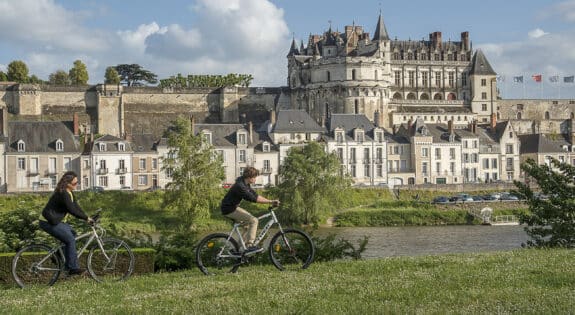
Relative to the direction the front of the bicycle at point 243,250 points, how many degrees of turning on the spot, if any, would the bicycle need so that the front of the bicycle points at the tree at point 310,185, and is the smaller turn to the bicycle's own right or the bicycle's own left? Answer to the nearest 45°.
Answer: approximately 90° to the bicycle's own left

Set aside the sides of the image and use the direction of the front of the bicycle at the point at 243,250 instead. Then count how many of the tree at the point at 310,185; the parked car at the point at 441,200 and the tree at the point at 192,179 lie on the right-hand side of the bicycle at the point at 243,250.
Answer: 0

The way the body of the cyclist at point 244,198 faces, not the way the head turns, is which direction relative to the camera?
to the viewer's right

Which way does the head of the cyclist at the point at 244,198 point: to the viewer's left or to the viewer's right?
to the viewer's right

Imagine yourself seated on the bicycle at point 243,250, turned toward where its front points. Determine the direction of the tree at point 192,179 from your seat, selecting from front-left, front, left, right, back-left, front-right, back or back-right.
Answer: left

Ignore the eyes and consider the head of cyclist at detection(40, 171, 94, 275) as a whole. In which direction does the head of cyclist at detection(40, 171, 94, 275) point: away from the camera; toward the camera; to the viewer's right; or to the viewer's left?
to the viewer's right

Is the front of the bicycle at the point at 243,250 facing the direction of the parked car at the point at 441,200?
no

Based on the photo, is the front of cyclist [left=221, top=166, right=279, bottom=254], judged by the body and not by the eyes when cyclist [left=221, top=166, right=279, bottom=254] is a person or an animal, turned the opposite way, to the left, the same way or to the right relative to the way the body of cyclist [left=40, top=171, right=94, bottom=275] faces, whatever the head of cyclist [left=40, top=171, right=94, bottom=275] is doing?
the same way

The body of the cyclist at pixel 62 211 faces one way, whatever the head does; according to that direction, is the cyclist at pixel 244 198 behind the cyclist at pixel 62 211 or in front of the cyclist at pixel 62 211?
in front

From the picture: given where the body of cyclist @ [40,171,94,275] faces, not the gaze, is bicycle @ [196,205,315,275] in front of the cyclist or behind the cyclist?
in front

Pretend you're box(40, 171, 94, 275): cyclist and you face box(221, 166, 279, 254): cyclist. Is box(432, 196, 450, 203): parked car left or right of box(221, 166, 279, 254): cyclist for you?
left

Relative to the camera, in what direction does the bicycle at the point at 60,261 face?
facing to the right of the viewer

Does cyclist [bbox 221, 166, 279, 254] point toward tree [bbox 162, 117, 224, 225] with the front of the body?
no

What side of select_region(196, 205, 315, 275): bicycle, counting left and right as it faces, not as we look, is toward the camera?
right

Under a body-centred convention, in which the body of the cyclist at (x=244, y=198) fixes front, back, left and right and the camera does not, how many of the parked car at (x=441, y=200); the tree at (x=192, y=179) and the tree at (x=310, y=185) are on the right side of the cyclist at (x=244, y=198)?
0

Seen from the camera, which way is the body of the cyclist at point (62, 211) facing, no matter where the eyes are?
to the viewer's right

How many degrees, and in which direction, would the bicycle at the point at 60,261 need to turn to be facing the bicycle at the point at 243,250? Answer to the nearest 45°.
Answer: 0° — it already faces it

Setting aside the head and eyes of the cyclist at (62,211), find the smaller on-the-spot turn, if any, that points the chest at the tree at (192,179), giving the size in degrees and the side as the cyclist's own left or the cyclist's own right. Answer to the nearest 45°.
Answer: approximately 90° to the cyclist's own left

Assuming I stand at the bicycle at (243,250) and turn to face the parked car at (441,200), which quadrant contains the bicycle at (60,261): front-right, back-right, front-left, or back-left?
back-left

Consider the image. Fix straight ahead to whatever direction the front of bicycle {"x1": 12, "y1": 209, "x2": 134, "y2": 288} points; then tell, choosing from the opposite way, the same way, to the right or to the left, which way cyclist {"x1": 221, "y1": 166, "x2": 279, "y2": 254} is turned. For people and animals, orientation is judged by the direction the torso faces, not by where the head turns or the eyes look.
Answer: the same way

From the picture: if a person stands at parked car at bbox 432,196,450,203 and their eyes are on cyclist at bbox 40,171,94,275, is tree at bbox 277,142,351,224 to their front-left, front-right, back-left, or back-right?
front-right

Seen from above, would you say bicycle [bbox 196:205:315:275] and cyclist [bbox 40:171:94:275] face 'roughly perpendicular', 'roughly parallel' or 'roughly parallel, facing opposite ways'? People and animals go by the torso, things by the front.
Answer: roughly parallel
